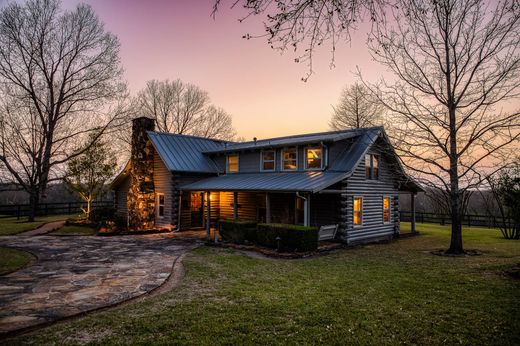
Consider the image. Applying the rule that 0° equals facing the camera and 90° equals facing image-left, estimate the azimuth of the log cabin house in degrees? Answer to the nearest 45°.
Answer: approximately 45°

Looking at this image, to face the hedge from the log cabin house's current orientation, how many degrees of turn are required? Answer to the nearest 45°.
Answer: approximately 45° to its left

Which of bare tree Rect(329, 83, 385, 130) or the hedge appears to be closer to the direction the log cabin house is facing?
the hedge

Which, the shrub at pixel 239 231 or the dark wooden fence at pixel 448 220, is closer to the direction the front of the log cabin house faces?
the shrub

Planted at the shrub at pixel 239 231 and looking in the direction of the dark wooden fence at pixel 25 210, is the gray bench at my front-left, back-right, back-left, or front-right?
back-right

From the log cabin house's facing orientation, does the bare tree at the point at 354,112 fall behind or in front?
behind

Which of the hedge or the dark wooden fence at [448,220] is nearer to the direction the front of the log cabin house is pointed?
the hedge

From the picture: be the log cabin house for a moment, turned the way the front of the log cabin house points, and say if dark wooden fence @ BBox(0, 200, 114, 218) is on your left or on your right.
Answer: on your right
